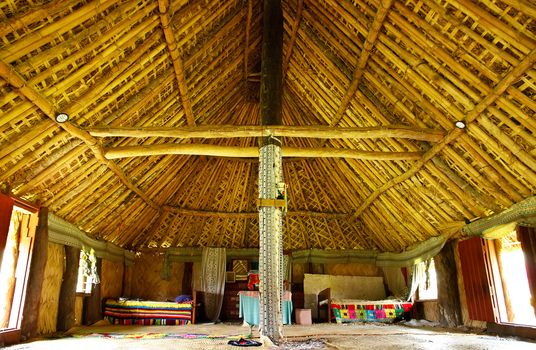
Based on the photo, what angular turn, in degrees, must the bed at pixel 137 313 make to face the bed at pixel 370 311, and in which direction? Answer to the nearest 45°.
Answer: approximately 180°

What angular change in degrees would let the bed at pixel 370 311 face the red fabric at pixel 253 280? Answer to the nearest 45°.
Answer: approximately 180°

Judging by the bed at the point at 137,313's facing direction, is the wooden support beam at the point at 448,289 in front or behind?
behind

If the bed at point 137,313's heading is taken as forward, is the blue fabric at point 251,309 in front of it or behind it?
behind

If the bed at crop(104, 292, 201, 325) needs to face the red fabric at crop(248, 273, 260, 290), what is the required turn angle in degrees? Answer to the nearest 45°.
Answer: approximately 180°

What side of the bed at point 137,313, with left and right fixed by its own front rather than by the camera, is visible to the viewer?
left

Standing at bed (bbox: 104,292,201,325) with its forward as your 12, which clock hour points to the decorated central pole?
The decorated central pole is roughly at 8 o'clock from the bed.

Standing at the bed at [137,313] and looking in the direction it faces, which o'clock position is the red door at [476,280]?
The red door is roughly at 7 o'clock from the bed.

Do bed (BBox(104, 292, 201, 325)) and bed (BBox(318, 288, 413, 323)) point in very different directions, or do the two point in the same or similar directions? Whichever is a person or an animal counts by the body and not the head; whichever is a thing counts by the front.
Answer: very different directions

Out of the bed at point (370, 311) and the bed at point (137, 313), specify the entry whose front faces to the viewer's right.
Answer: the bed at point (370, 311)

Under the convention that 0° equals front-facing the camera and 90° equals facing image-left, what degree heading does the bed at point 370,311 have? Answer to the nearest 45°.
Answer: approximately 270°

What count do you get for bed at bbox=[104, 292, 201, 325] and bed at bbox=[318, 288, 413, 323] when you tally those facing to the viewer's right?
1
